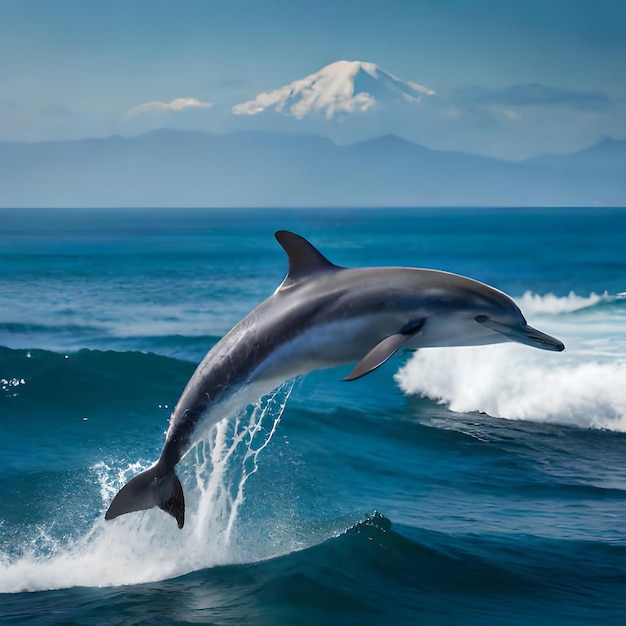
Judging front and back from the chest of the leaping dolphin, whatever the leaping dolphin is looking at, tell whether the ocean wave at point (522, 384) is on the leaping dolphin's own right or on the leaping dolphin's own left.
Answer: on the leaping dolphin's own left

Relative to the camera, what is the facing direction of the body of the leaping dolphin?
to the viewer's right

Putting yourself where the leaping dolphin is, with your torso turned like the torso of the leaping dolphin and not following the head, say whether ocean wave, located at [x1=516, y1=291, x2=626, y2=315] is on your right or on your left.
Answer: on your left
